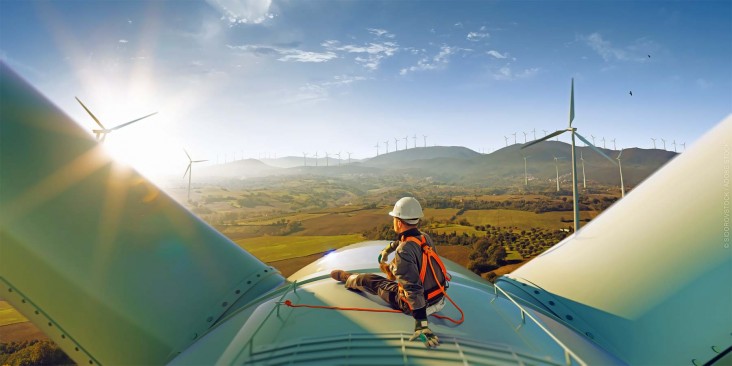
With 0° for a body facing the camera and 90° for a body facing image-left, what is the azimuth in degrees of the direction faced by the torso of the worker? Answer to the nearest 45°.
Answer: approximately 135°

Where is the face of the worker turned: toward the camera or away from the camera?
away from the camera
